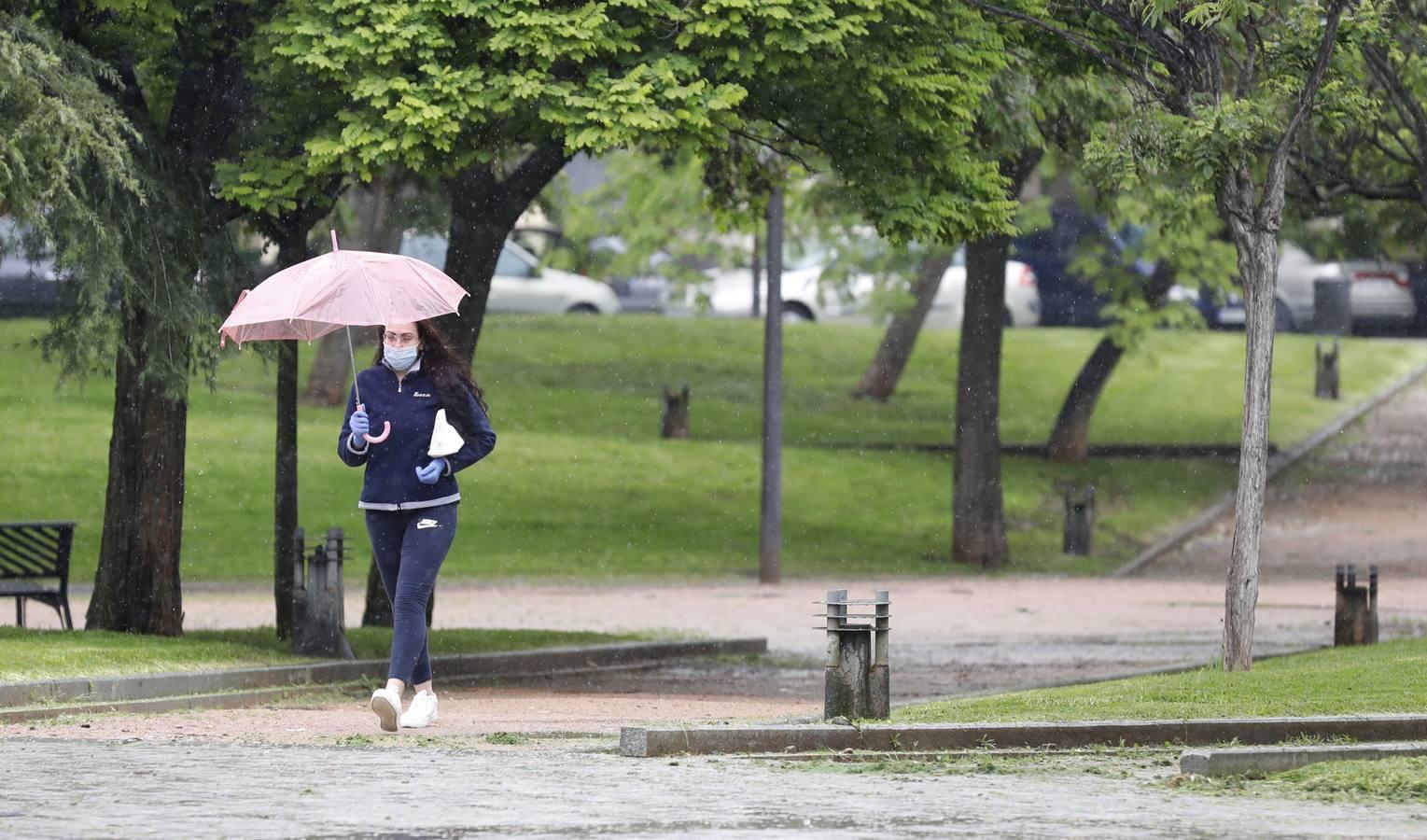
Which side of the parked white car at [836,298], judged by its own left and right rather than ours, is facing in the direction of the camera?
left

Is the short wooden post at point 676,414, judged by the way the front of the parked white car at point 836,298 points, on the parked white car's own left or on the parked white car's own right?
on the parked white car's own left

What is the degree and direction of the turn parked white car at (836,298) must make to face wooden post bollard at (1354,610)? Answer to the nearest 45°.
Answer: approximately 90° to its left

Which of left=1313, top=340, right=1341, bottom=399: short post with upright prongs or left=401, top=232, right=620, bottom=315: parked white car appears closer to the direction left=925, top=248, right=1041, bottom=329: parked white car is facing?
the parked white car

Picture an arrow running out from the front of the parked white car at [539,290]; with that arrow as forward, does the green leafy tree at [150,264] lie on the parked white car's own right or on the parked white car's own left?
on the parked white car's own right

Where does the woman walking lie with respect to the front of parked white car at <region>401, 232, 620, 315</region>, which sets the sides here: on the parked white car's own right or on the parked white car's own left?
on the parked white car's own right

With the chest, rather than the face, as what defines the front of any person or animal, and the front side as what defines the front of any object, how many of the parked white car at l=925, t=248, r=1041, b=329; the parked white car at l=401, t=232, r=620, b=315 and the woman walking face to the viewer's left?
1

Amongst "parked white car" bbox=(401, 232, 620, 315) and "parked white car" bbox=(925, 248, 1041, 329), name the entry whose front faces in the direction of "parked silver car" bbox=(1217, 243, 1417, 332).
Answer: "parked white car" bbox=(401, 232, 620, 315)

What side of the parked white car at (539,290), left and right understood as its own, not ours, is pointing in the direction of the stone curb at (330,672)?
right

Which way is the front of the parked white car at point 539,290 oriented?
to the viewer's right

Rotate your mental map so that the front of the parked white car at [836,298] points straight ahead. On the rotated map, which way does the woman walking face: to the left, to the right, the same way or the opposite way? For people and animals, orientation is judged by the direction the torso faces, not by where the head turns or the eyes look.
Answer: to the left

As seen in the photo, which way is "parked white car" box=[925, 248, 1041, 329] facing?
to the viewer's left
